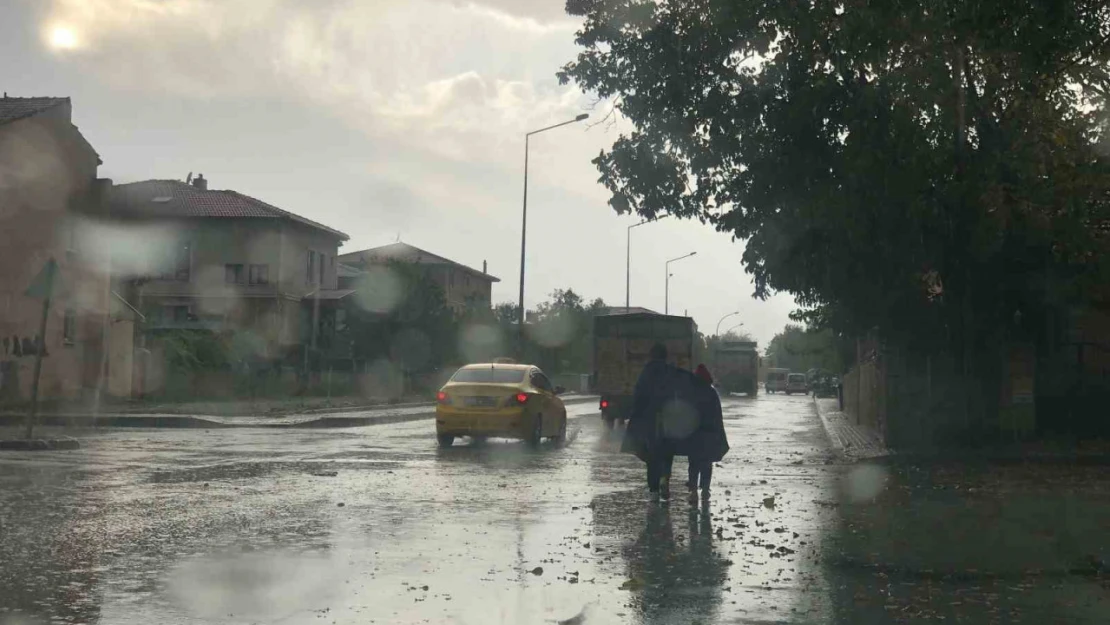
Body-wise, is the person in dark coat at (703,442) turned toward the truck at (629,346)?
yes

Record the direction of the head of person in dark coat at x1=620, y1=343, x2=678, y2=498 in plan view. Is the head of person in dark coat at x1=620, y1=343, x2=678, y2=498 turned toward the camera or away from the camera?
away from the camera

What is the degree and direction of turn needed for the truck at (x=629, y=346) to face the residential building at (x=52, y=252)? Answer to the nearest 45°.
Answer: approximately 90° to its left

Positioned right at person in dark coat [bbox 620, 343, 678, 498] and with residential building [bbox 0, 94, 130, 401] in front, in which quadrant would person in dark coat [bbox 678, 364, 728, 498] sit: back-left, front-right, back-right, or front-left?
back-right

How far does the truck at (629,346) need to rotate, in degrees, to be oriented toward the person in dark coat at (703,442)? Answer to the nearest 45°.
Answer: approximately 180°

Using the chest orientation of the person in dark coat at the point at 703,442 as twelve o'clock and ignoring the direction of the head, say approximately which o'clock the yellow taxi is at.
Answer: The yellow taxi is roughly at 11 o'clock from the person in dark coat.

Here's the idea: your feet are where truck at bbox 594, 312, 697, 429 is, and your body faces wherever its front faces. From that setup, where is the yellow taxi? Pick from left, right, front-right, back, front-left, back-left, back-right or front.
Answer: back

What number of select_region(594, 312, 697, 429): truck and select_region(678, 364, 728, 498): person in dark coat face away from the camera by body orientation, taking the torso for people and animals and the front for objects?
2

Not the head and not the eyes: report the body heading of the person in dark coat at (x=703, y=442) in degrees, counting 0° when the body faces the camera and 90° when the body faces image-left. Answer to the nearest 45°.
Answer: approximately 180°

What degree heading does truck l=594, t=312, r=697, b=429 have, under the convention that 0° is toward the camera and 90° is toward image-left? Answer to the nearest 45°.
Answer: approximately 180°
